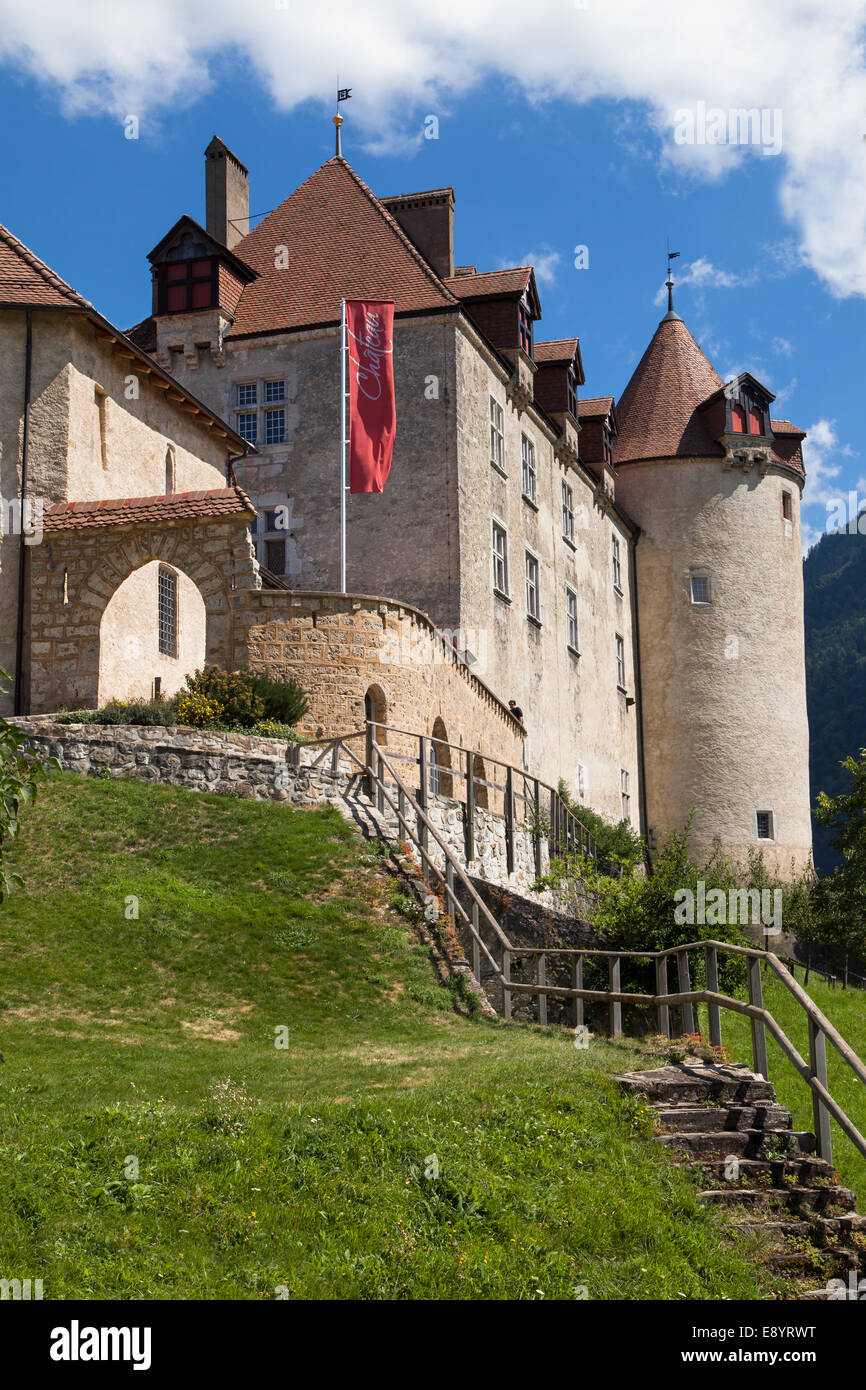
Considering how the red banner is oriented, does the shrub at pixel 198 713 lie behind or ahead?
ahead

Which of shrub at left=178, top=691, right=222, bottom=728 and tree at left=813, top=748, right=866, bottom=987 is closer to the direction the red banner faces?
the shrub

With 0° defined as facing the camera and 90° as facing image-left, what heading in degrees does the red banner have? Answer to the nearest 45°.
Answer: approximately 0°

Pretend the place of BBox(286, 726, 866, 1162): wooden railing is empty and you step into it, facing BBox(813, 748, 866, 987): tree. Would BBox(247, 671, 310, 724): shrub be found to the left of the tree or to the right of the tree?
left

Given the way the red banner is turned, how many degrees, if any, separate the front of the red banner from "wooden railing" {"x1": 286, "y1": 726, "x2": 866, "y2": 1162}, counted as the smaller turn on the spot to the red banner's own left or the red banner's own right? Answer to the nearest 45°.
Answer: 0° — it already faces it
